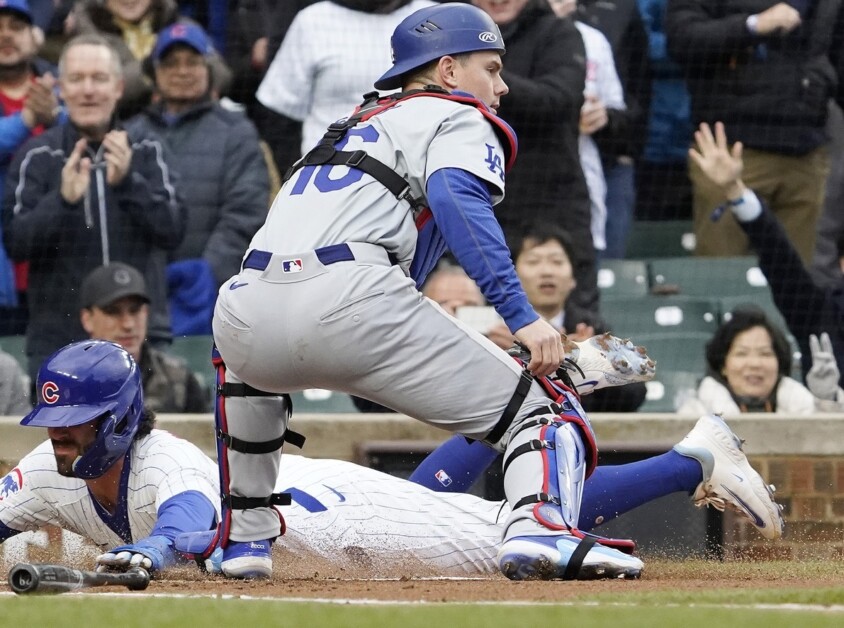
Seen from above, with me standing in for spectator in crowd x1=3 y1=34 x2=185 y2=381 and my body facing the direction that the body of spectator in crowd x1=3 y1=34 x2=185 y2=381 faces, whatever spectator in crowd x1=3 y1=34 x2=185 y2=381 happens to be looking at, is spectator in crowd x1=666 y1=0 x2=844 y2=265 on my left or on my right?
on my left

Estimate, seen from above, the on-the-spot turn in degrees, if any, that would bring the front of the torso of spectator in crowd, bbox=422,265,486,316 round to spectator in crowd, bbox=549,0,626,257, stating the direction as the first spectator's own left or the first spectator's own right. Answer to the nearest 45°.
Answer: approximately 135° to the first spectator's own left

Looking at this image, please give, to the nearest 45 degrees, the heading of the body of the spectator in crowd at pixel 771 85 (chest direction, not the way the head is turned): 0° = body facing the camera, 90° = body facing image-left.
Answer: approximately 0°
